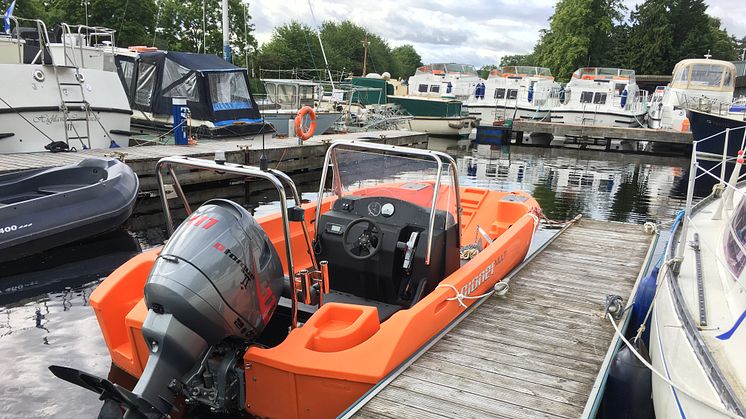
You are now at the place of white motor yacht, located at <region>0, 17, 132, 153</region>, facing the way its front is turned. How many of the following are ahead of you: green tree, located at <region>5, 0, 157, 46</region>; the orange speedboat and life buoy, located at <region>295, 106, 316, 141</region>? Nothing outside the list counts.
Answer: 1

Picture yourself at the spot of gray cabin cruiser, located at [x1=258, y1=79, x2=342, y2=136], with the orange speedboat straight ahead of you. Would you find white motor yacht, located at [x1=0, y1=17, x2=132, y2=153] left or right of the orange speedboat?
right

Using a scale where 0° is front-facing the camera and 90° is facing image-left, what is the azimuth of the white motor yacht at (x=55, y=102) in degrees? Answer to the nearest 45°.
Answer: approximately 180°

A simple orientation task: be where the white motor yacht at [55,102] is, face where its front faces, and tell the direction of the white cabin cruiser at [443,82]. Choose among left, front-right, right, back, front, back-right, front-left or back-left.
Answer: front-right

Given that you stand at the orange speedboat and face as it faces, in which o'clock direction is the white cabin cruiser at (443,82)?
The white cabin cruiser is roughly at 11 o'clock from the orange speedboat.

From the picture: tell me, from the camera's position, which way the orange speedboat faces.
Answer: facing away from the viewer and to the right of the viewer

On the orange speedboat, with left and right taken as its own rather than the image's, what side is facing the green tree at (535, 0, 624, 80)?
front

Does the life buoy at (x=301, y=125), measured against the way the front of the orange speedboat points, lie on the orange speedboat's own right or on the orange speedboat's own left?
on the orange speedboat's own left

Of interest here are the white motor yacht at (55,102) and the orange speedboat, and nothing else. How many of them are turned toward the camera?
0

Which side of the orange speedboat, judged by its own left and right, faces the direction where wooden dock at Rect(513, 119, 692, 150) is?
front

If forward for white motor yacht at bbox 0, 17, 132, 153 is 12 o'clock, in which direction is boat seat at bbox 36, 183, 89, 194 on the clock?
The boat seat is roughly at 6 o'clock from the white motor yacht.

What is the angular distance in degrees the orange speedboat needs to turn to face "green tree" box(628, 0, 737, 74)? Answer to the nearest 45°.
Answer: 0° — it already faces it

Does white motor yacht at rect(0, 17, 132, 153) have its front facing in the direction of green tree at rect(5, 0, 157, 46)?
yes
